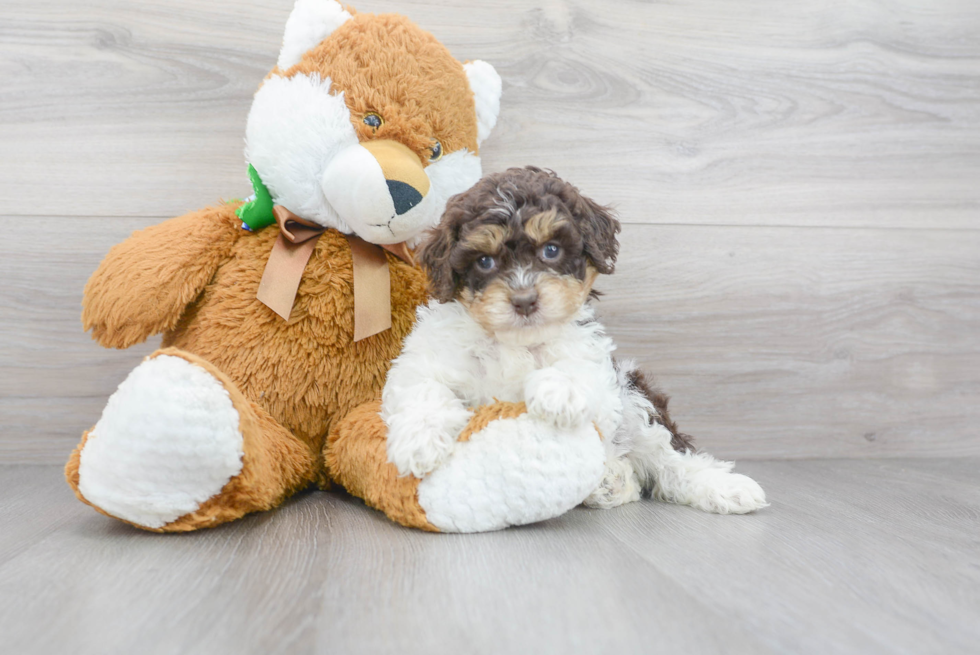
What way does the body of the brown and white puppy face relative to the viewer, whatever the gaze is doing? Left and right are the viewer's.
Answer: facing the viewer and to the left of the viewer
